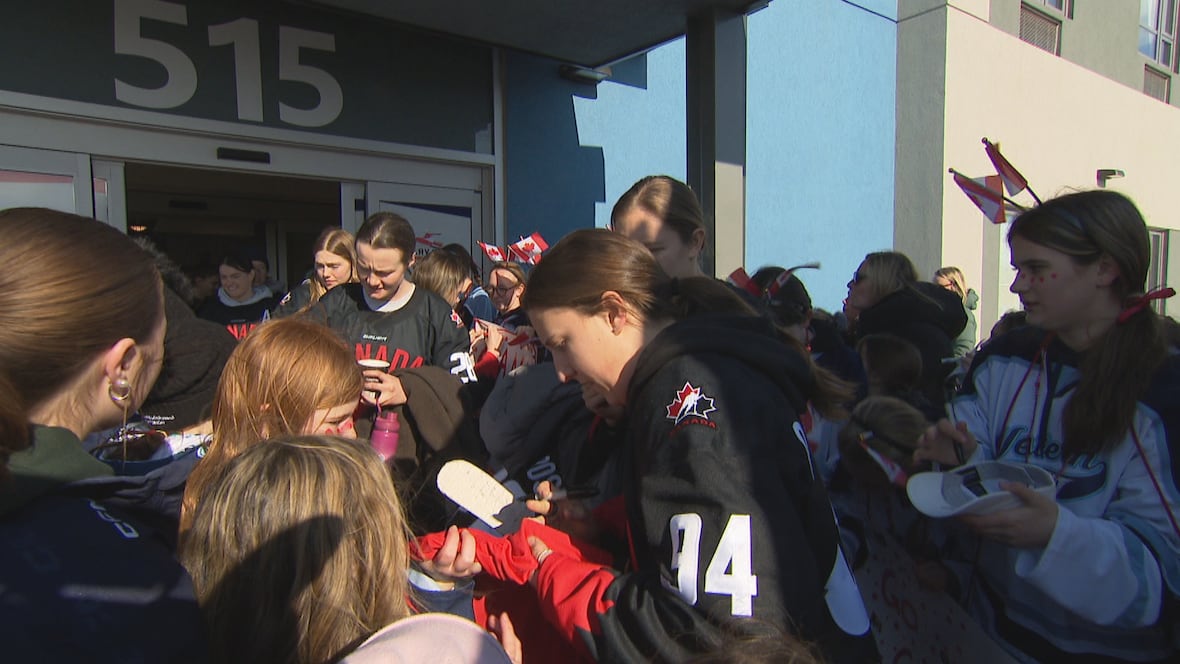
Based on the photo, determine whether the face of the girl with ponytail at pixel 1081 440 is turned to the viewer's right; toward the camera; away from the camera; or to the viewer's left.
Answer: to the viewer's left

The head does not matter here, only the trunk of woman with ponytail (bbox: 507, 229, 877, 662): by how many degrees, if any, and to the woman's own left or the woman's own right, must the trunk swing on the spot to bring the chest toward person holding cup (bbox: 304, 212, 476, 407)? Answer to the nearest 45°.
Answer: approximately 45° to the woman's own right

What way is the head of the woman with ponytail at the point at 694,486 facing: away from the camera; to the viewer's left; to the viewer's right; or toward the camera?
to the viewer's left

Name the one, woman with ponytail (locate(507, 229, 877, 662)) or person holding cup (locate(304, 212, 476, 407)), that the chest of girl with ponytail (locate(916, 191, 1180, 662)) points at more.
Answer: the woman with ponytail

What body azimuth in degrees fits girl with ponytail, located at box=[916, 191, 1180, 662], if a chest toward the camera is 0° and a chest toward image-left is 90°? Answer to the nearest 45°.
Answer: approximately 45°

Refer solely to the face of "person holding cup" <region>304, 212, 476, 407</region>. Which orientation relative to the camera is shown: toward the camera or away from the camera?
toward the camera

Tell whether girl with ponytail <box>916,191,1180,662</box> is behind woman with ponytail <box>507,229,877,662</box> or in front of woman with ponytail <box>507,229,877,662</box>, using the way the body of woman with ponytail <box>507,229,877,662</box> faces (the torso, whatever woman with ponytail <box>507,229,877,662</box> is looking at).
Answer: behind

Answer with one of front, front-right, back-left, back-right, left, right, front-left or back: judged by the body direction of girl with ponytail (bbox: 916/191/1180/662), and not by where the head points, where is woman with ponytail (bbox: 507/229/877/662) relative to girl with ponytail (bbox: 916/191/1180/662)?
front

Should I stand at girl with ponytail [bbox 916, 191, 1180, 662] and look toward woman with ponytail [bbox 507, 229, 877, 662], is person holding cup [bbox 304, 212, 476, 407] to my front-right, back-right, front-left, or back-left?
front-right

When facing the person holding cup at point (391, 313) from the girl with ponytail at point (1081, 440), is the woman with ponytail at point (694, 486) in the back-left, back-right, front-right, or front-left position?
front-left

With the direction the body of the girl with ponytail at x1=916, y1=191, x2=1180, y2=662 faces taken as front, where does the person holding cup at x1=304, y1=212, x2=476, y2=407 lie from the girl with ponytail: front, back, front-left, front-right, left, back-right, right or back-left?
front-right

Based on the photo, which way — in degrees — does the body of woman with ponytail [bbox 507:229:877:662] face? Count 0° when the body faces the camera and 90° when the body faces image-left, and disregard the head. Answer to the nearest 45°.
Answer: approximately 90°

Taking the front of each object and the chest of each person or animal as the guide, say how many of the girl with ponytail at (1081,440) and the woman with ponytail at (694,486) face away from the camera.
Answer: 0
